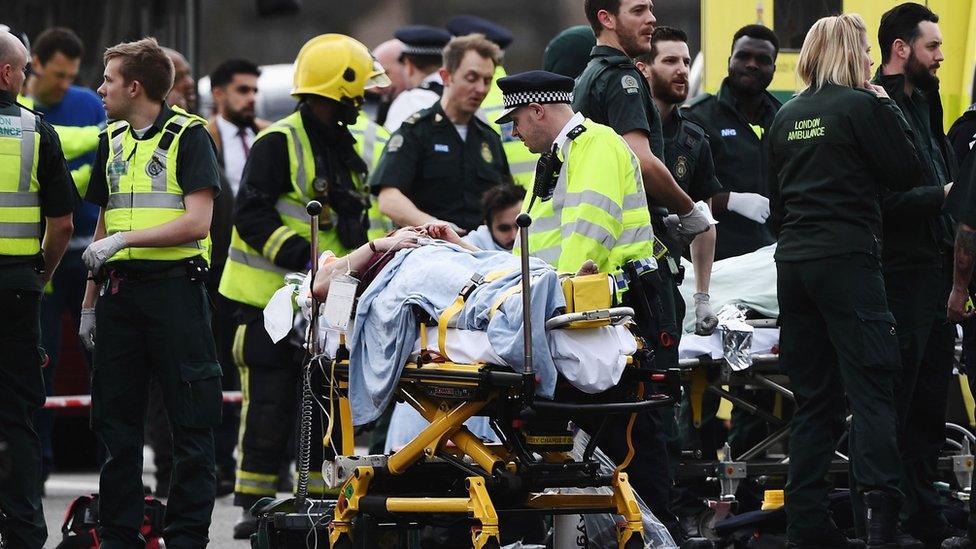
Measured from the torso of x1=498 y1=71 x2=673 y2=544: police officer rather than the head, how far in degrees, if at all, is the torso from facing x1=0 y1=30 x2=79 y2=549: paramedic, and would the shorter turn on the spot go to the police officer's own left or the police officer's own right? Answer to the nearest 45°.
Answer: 0° — they already face them

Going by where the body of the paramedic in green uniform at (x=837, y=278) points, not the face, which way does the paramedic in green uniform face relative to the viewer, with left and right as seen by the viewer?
facing away from the viewer and to the right of the viewer

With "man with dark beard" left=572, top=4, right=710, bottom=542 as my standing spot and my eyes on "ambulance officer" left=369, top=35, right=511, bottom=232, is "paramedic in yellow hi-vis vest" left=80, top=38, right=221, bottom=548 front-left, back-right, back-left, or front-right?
front-left

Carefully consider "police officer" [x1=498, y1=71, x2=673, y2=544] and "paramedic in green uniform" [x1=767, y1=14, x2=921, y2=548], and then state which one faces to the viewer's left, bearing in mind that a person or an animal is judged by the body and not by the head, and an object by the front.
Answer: the police officer

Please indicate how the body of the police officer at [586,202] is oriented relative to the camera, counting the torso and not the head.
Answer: to the viewer's left

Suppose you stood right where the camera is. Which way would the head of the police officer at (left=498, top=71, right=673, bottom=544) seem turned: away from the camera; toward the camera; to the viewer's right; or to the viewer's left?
to the viewer's left

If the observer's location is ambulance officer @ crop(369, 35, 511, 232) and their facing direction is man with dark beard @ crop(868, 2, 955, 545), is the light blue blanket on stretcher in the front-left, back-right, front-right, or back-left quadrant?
front-right

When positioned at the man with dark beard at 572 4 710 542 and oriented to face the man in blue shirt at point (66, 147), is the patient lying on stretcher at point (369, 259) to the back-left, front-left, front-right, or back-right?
front-left

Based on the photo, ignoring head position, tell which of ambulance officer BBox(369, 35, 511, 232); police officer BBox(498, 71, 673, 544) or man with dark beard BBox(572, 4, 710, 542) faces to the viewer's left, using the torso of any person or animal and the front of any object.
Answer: police officer BBox(498, 71, 673, 544)

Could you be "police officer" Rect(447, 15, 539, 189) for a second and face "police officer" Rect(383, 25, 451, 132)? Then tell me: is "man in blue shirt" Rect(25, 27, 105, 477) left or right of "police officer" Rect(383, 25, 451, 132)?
left

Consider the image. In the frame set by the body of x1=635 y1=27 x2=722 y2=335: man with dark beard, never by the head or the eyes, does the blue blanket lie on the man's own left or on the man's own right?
on the man's own right
